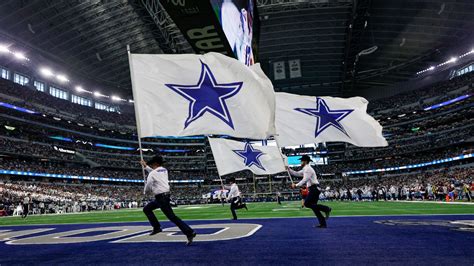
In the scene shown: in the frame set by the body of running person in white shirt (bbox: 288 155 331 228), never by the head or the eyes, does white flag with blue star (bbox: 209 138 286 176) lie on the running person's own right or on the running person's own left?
on the running person's own right

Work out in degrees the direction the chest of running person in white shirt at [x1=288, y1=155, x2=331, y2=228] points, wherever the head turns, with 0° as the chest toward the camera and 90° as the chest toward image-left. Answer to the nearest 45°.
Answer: approximately 90°

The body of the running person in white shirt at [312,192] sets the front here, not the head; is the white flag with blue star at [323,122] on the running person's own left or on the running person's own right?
on the running person's own right

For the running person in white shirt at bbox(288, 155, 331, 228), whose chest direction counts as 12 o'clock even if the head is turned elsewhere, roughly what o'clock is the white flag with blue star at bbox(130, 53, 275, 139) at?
The white flag with blue star is roughly at 11 o'clock from the running person in white shirt.
